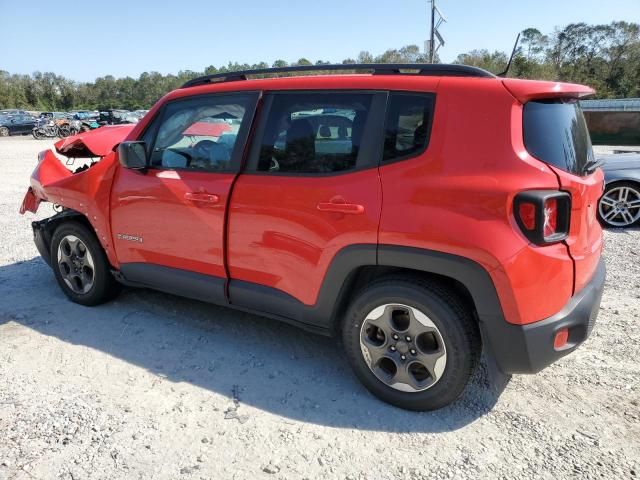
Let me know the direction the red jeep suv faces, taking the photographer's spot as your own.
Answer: facing away from the viewer and to the left of the viewer
